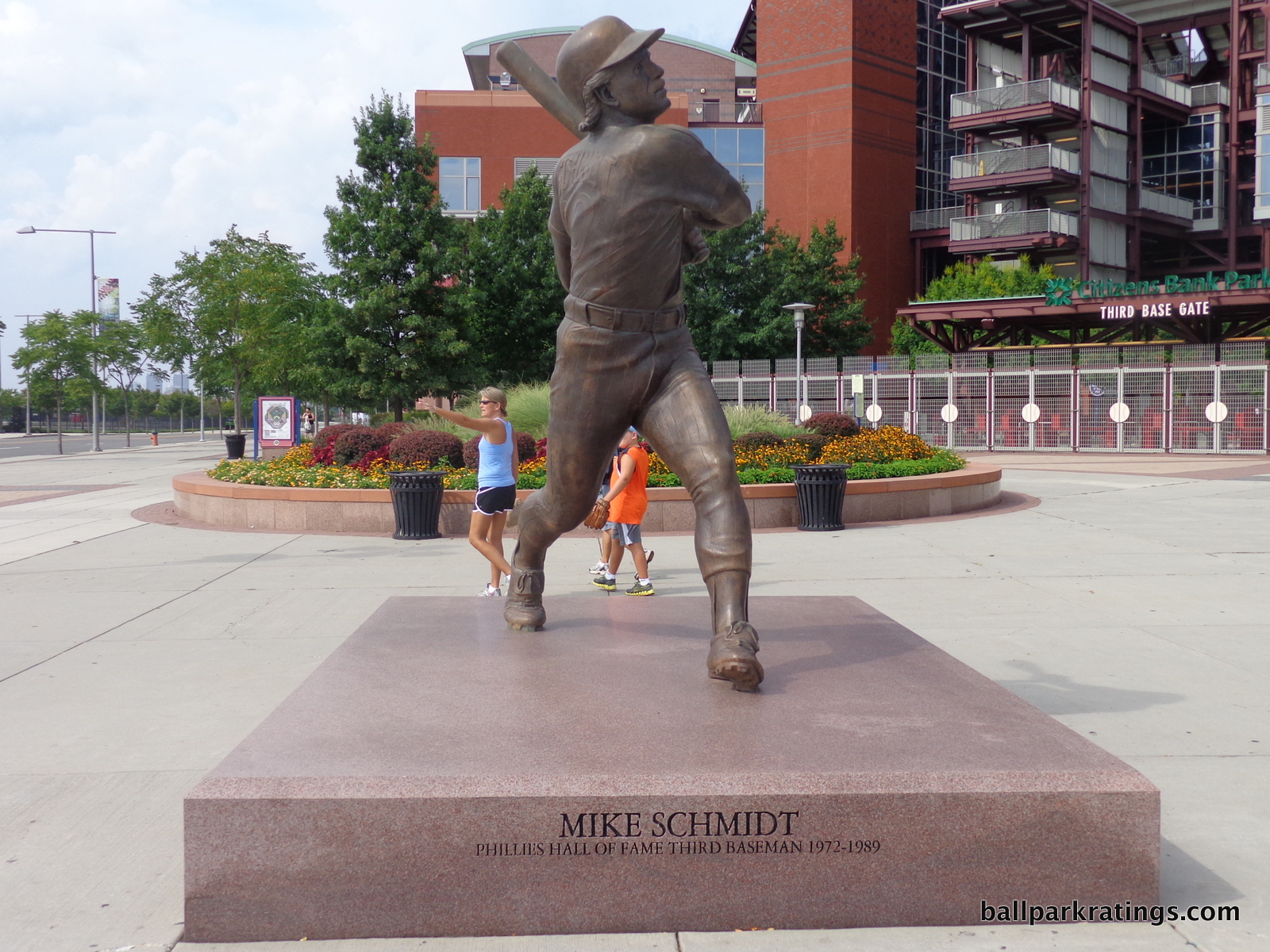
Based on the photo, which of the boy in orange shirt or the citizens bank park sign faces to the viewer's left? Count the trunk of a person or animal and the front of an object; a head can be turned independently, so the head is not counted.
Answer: the boy in orange shirt

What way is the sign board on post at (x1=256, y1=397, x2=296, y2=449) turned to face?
toward the camera

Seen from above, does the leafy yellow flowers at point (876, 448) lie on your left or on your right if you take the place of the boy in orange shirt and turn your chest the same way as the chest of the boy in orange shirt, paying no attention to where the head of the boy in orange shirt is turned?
on your right

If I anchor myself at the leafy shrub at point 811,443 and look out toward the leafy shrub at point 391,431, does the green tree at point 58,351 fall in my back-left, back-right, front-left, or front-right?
front-right

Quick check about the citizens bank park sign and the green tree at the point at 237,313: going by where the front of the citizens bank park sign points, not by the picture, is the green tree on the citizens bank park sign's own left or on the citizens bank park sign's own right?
on the citizens bank park sign's own right

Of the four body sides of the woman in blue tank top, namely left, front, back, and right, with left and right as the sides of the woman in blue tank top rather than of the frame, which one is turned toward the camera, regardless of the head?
left

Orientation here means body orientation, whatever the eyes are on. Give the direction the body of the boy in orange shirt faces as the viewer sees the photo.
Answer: to the viewer's left

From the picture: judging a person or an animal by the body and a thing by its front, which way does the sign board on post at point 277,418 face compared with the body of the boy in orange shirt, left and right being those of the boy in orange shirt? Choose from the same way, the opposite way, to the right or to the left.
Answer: to the left

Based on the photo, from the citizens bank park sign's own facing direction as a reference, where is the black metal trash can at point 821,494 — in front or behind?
in front

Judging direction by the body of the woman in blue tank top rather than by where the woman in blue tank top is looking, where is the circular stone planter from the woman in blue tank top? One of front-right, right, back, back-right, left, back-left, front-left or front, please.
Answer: right

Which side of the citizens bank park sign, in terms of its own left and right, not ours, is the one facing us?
front

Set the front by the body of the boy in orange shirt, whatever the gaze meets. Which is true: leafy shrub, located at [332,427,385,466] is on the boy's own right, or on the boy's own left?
on the boy's own right

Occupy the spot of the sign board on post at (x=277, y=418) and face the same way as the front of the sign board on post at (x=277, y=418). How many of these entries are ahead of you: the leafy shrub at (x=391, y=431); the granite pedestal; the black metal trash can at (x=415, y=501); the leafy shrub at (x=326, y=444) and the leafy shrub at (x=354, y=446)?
5
